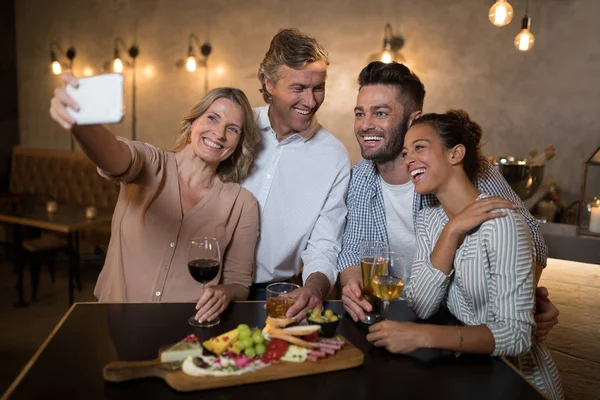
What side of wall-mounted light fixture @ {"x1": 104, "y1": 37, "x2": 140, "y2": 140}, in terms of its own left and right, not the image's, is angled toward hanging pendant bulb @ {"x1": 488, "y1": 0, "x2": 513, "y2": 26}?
left

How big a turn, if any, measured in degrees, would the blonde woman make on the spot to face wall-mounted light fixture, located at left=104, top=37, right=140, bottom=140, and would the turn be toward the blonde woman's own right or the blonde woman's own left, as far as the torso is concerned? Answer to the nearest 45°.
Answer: approximately 180°

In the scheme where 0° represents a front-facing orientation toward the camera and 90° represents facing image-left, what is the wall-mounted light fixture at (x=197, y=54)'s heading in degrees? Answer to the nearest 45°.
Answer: approximately 45°

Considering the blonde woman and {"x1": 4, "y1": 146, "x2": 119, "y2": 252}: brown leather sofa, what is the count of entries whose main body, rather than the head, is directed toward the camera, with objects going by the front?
2

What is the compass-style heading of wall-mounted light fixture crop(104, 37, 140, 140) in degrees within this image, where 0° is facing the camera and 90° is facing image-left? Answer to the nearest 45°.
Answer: approximately 45°

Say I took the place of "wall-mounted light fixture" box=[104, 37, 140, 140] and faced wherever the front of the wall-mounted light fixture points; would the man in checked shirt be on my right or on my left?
on my left

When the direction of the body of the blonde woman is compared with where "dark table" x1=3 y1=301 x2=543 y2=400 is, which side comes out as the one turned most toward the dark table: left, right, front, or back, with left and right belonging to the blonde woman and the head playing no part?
front

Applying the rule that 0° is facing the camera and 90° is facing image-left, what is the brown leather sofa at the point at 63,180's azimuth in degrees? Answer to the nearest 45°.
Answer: approximately 0°

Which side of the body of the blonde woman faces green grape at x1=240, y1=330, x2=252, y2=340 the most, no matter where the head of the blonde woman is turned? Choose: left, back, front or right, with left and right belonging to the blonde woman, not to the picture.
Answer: front

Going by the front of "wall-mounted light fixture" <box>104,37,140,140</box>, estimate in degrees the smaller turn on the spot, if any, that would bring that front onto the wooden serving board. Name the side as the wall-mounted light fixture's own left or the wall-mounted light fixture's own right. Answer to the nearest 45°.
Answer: approximately 45° to the wall-mounted light fixture's own left

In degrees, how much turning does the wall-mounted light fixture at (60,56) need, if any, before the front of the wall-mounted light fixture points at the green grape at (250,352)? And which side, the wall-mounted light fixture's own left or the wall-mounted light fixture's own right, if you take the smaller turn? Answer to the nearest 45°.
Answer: approximately 45° to the wall-mounted light fixture's own left

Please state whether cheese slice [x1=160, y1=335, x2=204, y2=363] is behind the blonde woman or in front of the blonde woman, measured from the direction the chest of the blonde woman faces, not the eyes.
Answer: in front

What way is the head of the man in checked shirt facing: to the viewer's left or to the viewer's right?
to the viewer's left

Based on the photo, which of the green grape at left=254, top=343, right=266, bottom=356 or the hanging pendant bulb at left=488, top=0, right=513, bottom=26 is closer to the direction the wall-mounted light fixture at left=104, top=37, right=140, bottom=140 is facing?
the green grape

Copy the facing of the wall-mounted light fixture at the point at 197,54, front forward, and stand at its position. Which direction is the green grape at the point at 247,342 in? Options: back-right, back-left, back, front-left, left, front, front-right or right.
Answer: front-left
